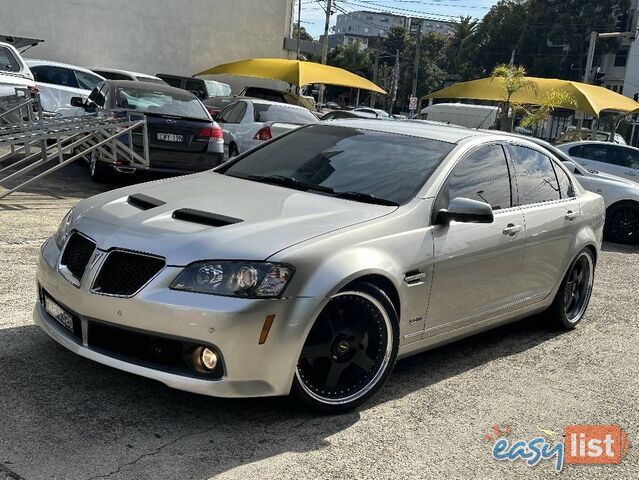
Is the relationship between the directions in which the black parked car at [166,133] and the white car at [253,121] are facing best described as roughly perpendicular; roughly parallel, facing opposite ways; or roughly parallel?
roughly parallel

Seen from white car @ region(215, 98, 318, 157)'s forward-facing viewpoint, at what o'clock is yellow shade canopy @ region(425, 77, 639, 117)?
The yellow shade canopy is roughly at 3 o'clock from the white car.

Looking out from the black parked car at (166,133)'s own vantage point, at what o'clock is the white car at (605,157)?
The white car is roughly at 4 o'clock from the black parked car.

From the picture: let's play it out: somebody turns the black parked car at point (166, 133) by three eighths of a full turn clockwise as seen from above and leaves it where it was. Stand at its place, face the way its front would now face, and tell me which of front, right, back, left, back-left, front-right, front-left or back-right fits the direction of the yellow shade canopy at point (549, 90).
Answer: front-left

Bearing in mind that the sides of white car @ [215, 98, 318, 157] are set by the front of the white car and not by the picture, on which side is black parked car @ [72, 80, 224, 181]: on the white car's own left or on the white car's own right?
on the white car's own left

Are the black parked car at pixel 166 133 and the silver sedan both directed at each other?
no

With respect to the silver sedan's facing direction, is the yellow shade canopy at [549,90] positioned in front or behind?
behind

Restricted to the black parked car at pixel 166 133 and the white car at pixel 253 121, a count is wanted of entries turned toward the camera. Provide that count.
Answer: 0

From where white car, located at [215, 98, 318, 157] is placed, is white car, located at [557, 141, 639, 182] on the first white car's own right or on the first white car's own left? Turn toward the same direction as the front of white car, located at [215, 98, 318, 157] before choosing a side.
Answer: on the first white car's own right

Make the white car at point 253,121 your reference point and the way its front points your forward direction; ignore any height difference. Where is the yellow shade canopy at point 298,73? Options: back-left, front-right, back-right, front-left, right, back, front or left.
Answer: front-right

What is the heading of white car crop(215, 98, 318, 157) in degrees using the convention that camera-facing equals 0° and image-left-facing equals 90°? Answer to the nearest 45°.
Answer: approximately 135°

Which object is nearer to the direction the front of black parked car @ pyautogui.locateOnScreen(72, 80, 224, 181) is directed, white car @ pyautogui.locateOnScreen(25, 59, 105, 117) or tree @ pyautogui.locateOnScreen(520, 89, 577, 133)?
the white car

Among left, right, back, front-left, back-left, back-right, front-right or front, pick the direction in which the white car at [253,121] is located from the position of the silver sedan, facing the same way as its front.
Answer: back-right

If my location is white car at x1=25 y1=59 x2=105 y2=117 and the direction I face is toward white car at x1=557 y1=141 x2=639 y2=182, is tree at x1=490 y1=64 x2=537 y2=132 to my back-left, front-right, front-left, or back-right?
front-left

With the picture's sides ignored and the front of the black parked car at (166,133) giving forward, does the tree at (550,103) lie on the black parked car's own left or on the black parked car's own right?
on the black parked car's own right

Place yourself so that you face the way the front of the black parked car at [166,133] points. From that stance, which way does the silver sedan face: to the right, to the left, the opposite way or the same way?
to the left

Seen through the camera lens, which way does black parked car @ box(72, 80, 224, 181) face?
facing away from the viewer and to the left of the viewer

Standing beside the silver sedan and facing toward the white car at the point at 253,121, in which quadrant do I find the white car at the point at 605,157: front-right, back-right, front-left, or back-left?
front-right

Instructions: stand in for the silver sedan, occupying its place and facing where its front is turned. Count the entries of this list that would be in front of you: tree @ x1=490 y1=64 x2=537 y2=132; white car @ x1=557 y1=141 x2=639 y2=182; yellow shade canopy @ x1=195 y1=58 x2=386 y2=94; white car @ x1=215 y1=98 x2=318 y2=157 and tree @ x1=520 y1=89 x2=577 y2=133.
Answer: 0

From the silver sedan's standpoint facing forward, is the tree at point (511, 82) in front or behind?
behind
